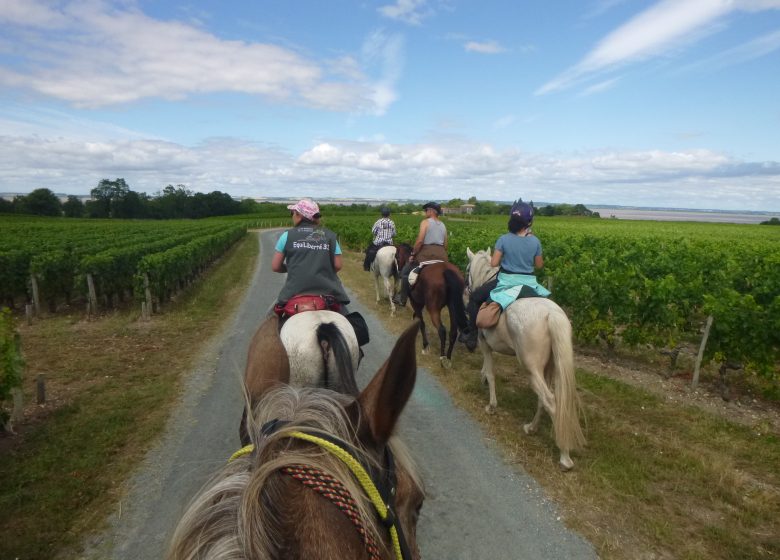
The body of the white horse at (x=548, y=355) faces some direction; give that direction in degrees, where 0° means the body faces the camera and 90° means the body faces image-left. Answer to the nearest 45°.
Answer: approximately 135°

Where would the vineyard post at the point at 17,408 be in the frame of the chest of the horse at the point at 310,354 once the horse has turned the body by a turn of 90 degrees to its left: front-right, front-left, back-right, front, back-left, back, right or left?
front-right

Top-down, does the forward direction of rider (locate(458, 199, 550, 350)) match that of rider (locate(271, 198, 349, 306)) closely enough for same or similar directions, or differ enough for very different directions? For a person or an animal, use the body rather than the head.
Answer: same or similar directions

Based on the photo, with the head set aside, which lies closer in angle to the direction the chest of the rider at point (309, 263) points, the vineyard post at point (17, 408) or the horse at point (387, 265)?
the horse

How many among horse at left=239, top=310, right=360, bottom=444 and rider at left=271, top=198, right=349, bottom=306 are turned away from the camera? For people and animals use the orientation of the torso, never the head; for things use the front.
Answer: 2

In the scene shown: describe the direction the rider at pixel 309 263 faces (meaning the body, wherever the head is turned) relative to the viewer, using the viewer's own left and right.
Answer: facing away from the viewer

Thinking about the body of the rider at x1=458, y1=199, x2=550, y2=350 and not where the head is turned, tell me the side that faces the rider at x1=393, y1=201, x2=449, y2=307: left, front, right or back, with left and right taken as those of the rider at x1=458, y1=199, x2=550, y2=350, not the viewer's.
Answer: front

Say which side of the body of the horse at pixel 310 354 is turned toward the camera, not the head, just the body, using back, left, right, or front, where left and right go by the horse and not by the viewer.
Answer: back

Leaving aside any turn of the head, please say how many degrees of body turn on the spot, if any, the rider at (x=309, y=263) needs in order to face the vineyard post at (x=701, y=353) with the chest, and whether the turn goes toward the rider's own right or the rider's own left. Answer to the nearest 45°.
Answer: approximately 90° to the rider's own right

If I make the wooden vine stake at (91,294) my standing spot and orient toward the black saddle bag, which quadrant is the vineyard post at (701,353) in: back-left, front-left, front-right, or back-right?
front-left

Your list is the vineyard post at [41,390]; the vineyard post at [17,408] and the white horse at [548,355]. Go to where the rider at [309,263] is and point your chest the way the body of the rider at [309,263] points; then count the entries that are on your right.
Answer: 1

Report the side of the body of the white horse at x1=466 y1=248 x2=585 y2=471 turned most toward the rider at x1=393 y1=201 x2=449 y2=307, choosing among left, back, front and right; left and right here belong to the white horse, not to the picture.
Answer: front

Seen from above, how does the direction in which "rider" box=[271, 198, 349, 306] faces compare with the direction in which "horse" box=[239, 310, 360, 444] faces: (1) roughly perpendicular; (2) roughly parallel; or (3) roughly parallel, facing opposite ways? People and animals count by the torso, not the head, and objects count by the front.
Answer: roughly parallel

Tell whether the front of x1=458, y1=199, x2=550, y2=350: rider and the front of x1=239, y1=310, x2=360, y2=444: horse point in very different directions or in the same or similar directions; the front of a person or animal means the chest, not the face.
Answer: same or similar directions

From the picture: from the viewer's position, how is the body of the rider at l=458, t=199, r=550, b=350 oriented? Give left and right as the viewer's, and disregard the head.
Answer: facing away from the viewer and to the left of the viewer

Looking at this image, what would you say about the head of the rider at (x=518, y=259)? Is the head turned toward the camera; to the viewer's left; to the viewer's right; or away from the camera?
away from the camera

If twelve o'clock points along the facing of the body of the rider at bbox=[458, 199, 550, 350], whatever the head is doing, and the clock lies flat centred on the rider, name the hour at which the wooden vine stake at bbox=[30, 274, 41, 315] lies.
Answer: The wooden vine stake is roughly at 11 o'clock from the rider.
